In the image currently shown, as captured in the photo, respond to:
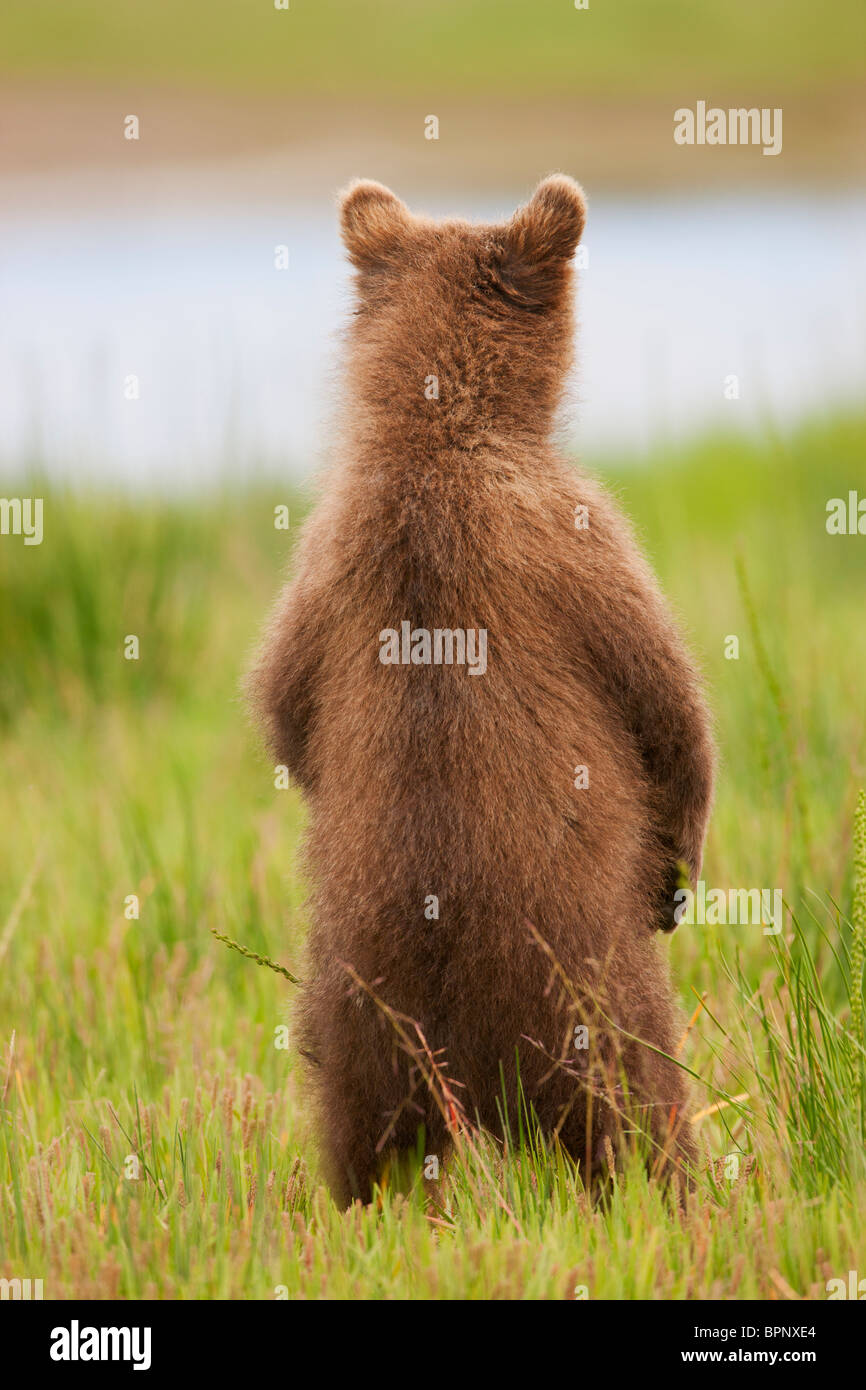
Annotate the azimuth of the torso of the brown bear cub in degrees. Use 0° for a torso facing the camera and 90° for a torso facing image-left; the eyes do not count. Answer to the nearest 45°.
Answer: approximately 180°
